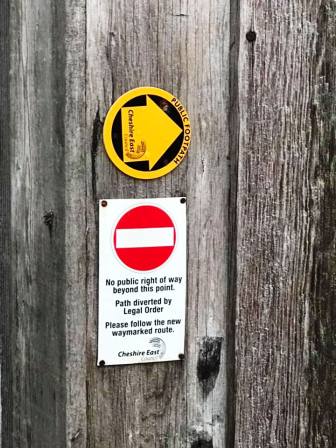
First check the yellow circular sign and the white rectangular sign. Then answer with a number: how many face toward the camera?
2

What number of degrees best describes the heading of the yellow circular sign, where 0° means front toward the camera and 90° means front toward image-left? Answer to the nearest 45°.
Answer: approximately 0°

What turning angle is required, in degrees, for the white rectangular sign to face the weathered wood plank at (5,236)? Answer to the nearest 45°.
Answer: approximately 135° to its right
